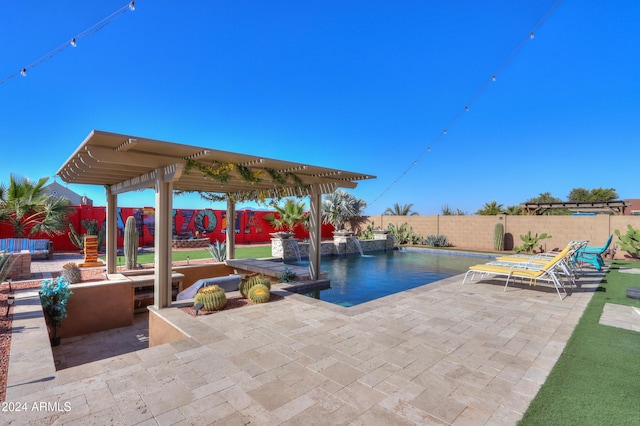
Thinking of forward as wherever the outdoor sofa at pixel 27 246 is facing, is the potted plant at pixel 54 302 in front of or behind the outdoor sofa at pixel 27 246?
in front

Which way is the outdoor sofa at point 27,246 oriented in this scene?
toward the camera

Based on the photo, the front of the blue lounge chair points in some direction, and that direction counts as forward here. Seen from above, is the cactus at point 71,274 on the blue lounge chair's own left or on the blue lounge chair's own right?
on the blue lounge chair's own left

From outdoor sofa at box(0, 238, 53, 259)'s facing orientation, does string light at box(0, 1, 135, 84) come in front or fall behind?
in front

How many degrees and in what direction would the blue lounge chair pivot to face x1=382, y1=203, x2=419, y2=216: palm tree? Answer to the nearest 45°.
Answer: approximately 45° to its right

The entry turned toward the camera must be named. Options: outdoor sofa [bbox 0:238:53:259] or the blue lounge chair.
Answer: the outdoor sofa

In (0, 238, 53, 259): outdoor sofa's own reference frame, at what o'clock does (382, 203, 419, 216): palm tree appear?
The palm tree is roughly at 9 o'clock from the outdoor sofa.

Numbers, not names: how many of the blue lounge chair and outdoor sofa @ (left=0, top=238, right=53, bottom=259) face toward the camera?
1

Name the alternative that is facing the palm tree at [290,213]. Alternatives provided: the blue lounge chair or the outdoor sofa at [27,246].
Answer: the blue lounge chair

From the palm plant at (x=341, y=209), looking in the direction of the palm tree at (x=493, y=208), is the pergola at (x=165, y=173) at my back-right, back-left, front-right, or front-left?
back-right

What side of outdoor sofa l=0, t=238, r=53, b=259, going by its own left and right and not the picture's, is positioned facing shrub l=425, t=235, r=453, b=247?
left

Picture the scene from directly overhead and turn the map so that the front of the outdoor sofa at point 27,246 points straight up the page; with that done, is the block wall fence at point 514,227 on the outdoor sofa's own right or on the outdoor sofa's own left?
on the outdoor sofa's own left

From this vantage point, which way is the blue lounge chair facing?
to the viewer's left

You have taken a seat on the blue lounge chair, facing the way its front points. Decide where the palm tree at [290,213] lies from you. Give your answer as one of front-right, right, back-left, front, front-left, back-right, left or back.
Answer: front

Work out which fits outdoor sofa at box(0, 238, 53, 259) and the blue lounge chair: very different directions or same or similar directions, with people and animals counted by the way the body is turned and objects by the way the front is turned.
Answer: very different directions
